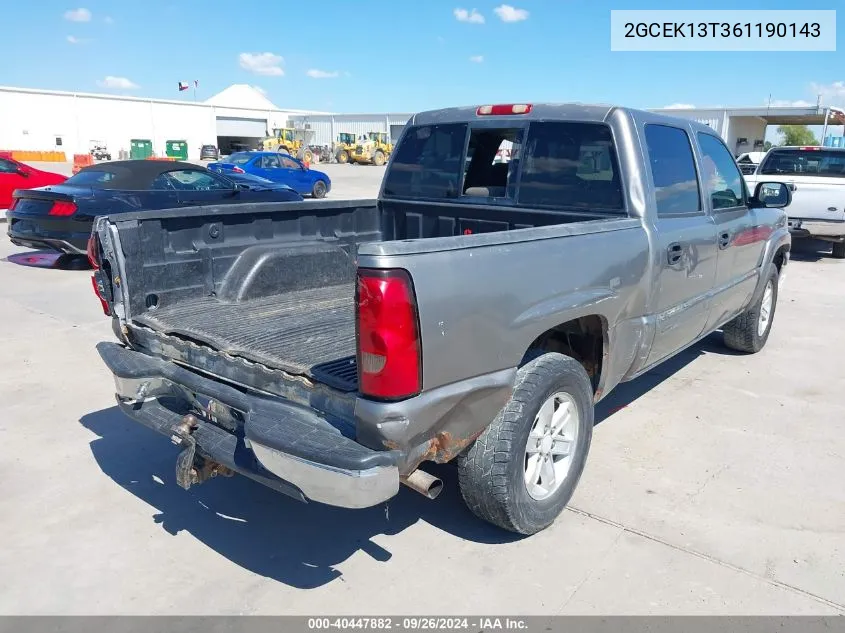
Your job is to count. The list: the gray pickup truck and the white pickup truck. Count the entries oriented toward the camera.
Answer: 0

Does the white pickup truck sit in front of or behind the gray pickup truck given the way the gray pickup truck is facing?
in front

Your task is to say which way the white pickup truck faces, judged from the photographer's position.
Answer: facing away from the viewer and to the left of the viewer

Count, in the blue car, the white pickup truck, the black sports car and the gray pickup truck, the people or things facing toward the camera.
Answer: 0

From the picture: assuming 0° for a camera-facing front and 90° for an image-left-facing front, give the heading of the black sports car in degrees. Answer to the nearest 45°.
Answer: approximately 225°

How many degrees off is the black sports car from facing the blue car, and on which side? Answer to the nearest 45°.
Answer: approximately 45° to its left

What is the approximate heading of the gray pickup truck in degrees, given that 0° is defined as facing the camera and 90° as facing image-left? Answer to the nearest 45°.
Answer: approximately 225°

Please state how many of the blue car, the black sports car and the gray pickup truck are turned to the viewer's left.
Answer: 0

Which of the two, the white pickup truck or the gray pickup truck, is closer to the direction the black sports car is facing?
the white pickup truck

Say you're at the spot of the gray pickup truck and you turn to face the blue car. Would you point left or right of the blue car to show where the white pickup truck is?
right

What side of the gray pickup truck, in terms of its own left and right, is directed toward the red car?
left

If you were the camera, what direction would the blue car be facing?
facing away from the viewer and to the right of the viewer

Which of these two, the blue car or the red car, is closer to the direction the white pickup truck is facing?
the blue car

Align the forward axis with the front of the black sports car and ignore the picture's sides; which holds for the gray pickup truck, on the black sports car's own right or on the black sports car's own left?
on the black sports car's own right
